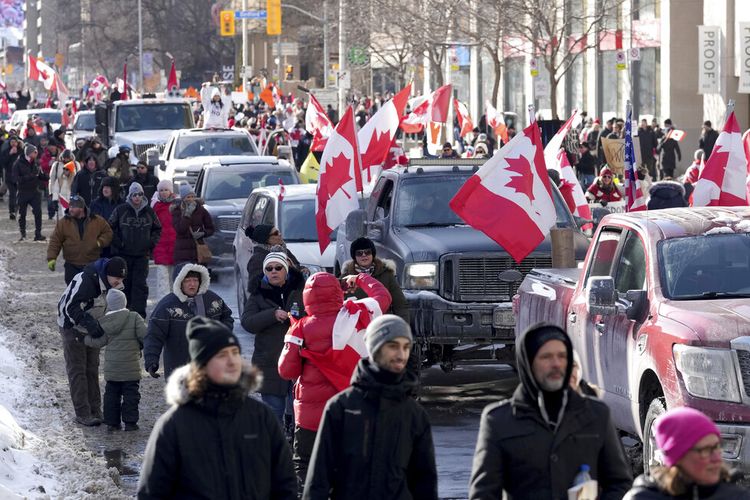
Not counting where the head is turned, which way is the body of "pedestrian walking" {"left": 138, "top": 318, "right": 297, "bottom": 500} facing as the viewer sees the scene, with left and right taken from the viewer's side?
facing the viewer and to the right of the viewer

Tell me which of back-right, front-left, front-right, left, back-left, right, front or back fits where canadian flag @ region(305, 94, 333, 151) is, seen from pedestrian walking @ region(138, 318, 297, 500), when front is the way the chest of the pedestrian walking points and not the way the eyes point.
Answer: back-left

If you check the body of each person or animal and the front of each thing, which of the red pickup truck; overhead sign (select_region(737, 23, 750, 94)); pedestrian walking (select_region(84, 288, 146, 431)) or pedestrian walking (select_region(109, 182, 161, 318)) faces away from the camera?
pedestrian walking (select_region(84, 288, 146, 431))

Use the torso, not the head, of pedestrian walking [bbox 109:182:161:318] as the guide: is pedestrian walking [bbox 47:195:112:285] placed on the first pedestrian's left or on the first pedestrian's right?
on the first pedestrian's right

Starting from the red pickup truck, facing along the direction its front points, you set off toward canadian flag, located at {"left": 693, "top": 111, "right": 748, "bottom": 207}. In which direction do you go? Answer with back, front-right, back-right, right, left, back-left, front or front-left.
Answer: back-left

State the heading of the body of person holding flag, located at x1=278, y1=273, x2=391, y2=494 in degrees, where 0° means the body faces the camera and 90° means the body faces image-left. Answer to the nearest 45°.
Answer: approximately 225°

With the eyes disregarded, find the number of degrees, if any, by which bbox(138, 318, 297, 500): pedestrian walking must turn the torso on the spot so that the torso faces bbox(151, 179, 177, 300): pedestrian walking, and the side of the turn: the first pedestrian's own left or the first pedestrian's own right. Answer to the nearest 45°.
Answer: approximately 135° to the first pedestrian's own left

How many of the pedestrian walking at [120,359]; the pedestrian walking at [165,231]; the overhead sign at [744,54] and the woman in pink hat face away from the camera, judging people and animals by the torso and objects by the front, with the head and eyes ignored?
1

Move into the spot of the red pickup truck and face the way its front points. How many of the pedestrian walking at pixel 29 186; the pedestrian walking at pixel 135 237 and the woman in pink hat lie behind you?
2

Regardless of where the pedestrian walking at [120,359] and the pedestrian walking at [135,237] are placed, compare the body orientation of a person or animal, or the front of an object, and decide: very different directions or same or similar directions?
very different directions

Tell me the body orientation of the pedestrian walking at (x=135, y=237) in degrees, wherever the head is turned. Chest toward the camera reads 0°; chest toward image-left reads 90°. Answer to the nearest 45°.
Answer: approximately 0°
